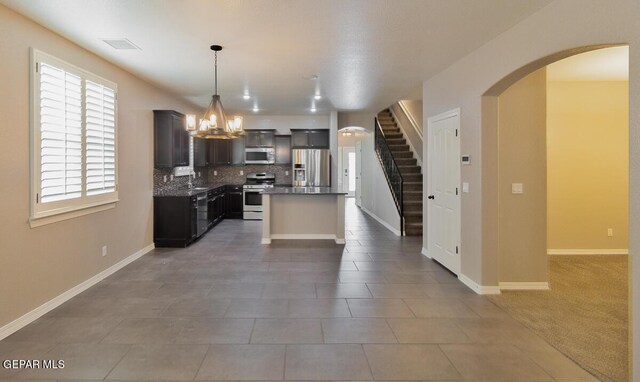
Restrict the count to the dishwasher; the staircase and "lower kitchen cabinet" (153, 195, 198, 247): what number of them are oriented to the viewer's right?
2

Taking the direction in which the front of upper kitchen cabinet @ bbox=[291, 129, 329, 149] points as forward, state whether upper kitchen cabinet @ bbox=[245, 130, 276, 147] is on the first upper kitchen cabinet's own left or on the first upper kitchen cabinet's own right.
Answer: on the first upper kitchen cabinet's own right

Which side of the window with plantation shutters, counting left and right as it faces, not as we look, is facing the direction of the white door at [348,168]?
left

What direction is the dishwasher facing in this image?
to the viewer's right

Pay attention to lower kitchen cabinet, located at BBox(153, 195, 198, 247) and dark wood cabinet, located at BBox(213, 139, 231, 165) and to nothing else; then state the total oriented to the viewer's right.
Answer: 1

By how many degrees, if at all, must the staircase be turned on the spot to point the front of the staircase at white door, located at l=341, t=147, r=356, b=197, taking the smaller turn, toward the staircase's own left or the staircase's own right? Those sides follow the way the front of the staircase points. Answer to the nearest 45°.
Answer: approximately 180°

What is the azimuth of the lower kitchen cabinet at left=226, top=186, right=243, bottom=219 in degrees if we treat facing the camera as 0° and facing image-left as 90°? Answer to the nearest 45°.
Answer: approximately 0°
